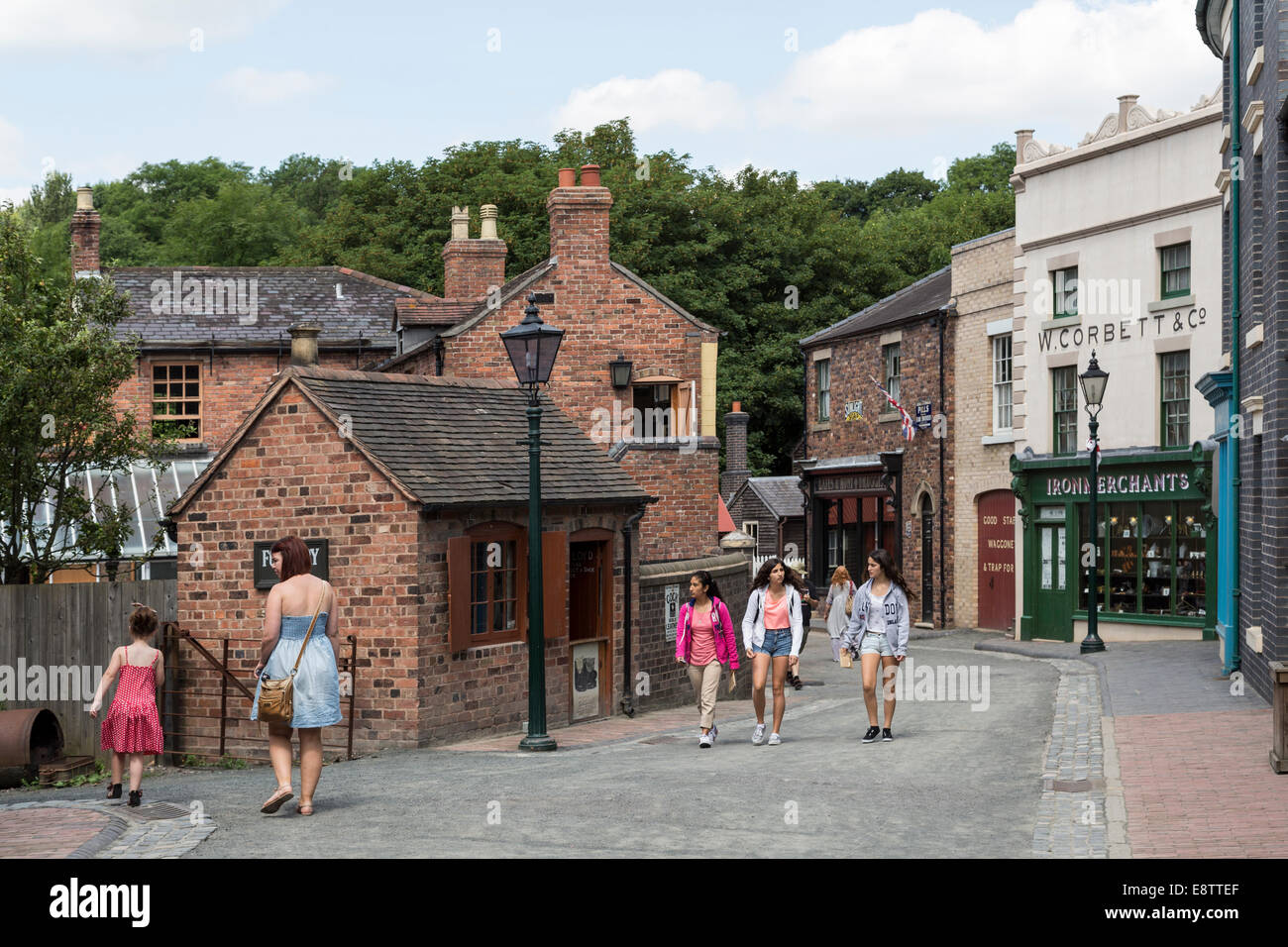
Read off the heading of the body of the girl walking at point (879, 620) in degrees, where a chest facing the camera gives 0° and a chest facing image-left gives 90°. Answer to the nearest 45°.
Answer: approximately 0°

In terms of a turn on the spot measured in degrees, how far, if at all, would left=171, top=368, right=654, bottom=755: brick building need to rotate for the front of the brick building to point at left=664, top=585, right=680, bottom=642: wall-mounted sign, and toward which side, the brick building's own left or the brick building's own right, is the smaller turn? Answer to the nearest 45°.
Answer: approximately 90° to the brick building's own left

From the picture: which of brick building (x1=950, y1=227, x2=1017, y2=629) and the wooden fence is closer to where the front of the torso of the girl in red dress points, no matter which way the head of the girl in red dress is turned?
the wooden fence

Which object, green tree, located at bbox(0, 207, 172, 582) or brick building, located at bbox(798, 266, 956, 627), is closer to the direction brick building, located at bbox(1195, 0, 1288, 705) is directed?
the green tree

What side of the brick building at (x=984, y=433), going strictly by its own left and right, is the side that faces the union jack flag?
right

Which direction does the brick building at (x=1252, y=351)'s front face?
to the viewer's left

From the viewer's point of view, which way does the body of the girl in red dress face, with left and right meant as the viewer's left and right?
facing away from the viewer

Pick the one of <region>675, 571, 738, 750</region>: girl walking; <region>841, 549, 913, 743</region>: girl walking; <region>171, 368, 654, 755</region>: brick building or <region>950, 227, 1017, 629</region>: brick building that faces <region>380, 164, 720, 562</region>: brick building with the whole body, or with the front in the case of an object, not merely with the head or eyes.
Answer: <region>950, 227, 1017, 629</region>: brick building

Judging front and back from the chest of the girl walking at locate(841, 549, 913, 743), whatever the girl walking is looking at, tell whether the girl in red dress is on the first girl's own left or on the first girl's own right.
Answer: on the first girl's own right

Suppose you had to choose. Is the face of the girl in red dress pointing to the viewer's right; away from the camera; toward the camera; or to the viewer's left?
away from the camera

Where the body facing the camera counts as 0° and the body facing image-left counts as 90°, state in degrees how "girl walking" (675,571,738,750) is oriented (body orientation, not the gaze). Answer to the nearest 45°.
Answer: approximately 0°

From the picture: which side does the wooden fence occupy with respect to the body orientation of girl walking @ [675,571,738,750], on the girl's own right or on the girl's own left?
on the girl's own right
